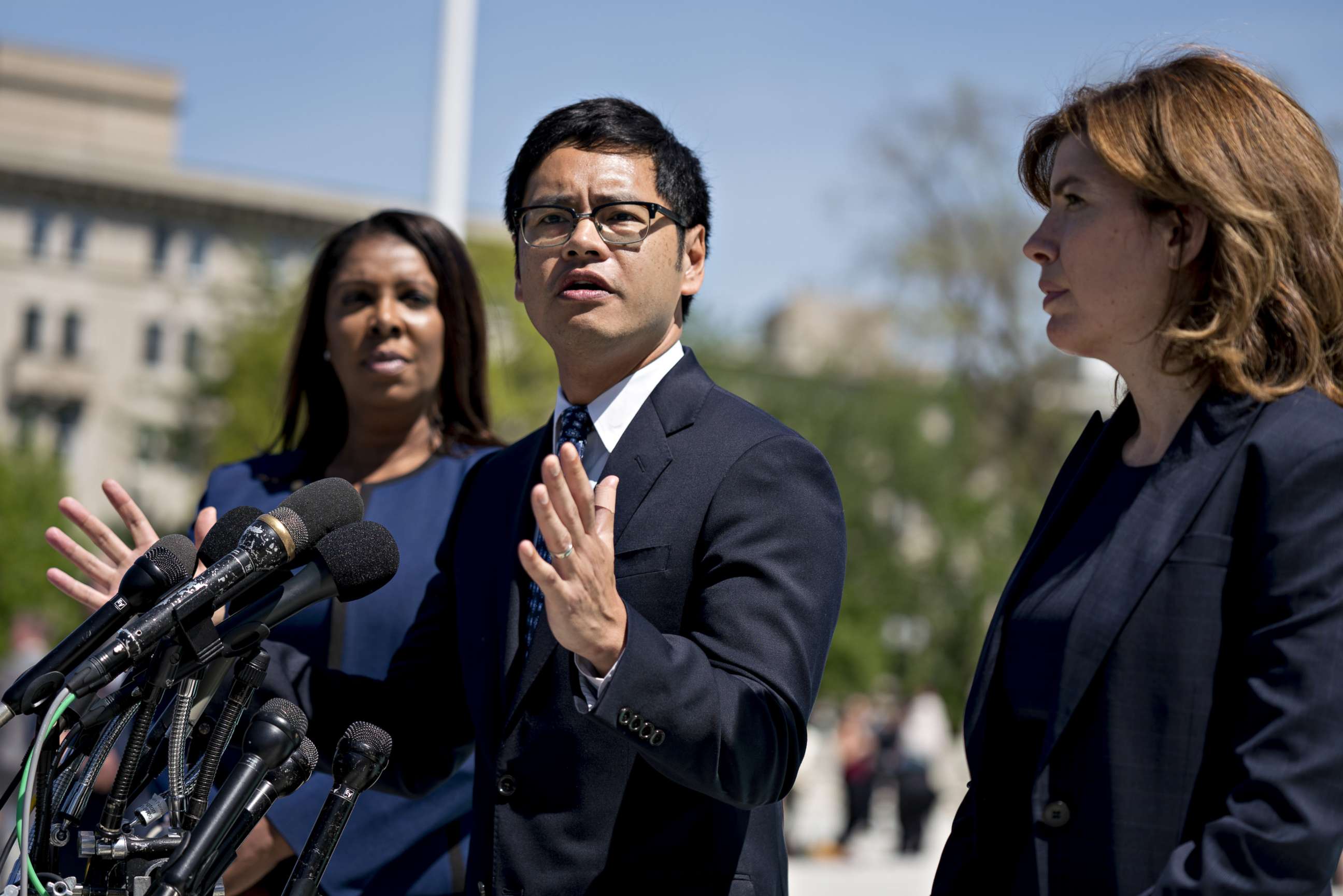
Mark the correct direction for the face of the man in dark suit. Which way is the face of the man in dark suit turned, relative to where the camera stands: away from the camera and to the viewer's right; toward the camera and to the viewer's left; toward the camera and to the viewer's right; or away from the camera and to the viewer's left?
toward the camera and to the viewer's left

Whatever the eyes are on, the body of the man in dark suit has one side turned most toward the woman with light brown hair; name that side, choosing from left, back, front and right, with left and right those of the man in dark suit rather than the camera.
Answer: left

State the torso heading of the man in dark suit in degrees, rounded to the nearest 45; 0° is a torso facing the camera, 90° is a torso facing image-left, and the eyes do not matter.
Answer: approximately 45°

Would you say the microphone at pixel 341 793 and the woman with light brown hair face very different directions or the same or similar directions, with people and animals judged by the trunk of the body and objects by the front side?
very different directions

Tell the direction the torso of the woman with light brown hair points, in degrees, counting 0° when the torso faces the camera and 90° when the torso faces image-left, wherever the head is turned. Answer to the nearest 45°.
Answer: approximately 45°

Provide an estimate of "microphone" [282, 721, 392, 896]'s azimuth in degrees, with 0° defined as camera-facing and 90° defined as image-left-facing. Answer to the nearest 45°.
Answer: approximately 270°

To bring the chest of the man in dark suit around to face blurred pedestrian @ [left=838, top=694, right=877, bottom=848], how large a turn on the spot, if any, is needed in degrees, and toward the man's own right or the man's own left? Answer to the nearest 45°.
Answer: approximately 135° to the man's own right

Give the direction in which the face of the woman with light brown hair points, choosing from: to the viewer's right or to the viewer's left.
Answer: to the viewer's left

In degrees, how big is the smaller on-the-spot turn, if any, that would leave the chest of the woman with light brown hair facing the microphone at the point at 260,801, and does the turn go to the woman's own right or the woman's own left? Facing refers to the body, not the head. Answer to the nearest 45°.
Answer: approximately 45° to the woman's own right

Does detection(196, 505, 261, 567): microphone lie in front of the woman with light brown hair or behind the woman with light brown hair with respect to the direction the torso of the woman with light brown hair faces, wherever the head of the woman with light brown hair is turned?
in front
